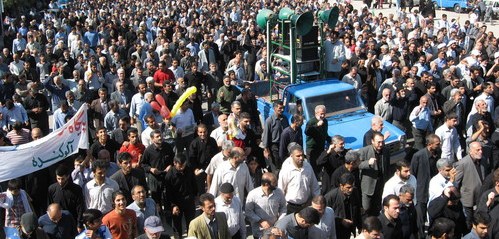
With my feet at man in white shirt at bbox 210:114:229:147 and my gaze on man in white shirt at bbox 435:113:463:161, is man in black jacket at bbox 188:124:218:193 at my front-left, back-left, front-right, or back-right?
back-right

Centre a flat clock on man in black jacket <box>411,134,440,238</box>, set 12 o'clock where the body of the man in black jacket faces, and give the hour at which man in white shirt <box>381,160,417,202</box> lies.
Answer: The man in white shirt is roughly at 2 o'clock from the man in black jacket.

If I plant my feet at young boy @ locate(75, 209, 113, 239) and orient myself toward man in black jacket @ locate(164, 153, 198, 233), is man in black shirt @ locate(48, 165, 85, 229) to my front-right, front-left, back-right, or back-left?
front-left

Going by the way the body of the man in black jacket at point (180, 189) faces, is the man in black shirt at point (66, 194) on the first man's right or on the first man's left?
on the first man's right

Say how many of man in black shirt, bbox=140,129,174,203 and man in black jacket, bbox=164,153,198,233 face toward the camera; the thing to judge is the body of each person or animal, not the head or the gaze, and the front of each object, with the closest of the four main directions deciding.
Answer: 2

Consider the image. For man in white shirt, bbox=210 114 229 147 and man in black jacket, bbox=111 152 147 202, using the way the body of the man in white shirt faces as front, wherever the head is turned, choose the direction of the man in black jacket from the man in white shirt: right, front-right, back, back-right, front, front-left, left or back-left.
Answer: right

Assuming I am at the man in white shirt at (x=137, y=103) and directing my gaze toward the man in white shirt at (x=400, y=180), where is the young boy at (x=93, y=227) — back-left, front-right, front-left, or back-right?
front-right

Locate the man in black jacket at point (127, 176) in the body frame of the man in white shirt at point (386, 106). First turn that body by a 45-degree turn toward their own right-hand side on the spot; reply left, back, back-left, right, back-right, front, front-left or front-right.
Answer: front-right

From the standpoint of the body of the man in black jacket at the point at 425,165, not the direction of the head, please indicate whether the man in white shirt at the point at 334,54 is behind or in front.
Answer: behind

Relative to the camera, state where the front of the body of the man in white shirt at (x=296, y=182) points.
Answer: toward the camera

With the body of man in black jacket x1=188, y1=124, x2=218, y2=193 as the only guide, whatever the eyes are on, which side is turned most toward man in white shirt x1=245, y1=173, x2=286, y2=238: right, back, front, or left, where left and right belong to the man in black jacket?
front

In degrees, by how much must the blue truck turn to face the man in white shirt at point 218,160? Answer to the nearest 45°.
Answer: approximately 90° to its right

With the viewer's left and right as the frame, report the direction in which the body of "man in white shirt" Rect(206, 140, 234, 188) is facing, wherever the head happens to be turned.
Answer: facing the viewer and to the right of the viewer
